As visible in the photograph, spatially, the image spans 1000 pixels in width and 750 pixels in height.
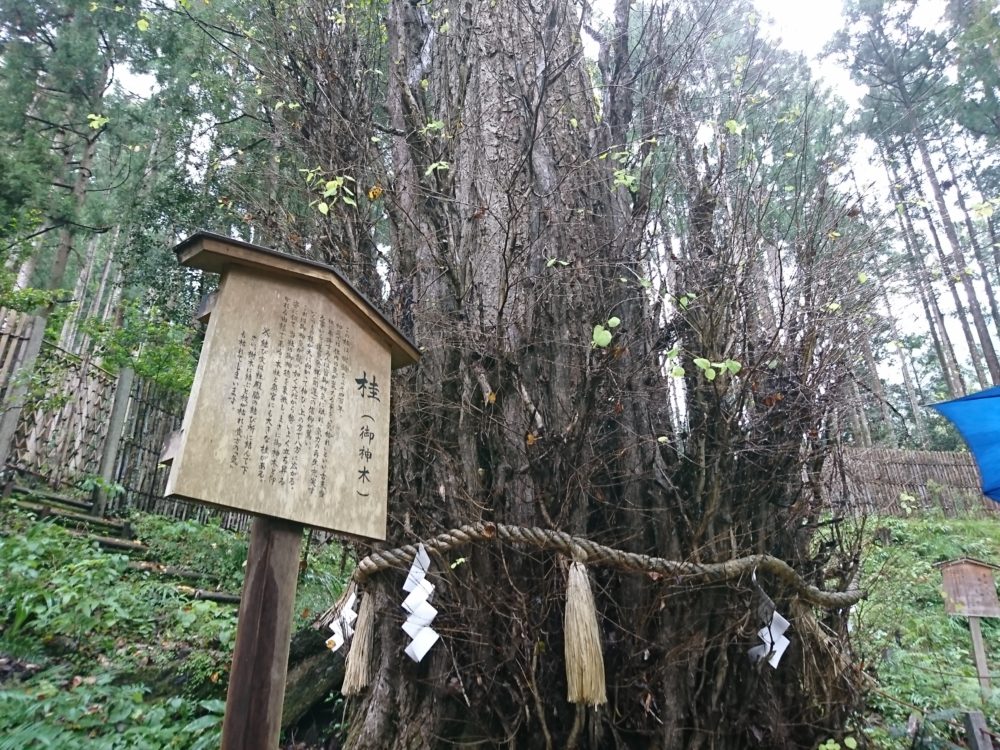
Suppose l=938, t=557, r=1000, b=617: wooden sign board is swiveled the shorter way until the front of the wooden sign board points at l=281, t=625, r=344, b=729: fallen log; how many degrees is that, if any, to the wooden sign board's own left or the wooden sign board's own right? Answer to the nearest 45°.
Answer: approximately 45° to the wooden sign board's own right

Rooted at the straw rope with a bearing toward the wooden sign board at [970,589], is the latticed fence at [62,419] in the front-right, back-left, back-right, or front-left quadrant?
back-left

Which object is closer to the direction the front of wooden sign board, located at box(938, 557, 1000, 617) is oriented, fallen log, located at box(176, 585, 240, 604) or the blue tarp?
the fallen log

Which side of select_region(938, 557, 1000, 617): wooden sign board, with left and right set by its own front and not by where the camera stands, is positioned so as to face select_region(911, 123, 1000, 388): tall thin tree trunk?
back

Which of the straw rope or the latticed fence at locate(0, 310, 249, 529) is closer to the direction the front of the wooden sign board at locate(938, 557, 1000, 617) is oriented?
the straw rope

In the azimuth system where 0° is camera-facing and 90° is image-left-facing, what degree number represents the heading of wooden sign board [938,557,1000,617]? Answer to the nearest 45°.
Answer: approximately 0°

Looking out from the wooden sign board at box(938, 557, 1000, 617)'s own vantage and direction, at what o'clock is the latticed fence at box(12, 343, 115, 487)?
The latticed fence is roughly at 2 o'clock from the wooden sign board.

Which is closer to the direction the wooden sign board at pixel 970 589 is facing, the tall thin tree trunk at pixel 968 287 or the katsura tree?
the katsura tree
